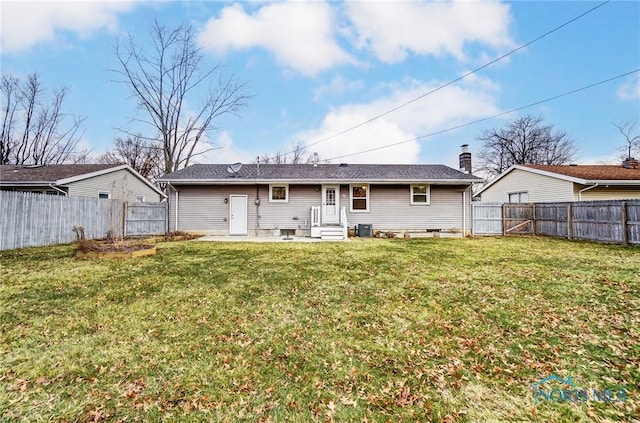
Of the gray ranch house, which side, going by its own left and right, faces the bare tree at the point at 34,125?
left

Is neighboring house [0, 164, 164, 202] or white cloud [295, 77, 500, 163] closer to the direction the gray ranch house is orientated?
the white cloud

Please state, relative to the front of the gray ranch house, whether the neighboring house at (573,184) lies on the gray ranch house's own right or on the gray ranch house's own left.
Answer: on the gray ranch house's own right

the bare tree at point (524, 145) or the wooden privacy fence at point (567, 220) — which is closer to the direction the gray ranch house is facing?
the bare tree

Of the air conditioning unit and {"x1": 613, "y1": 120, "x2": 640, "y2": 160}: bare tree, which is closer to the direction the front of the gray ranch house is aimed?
the bare tree

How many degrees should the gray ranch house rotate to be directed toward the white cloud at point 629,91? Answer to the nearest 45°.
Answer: approximately 90° to its right

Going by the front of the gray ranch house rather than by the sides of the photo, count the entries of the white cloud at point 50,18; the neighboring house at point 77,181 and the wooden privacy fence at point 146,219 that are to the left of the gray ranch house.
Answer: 3

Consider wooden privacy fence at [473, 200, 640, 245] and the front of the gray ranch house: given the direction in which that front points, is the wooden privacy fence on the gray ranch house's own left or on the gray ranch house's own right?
on the gray ranch house's own right

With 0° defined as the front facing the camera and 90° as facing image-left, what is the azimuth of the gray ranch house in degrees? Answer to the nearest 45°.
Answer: approximately 180°

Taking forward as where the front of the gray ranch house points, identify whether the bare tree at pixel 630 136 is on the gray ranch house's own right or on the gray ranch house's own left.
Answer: on the gray ranch house's own right
